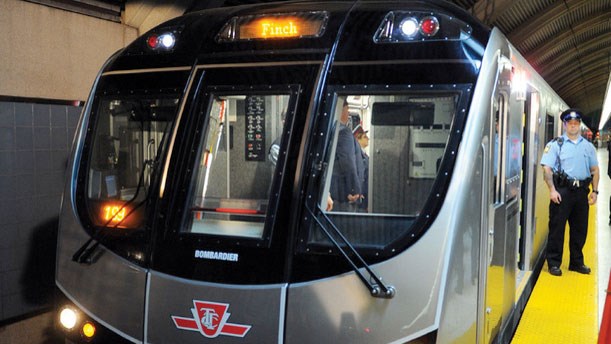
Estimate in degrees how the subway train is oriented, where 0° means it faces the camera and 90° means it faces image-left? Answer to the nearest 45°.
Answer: approximately 45°

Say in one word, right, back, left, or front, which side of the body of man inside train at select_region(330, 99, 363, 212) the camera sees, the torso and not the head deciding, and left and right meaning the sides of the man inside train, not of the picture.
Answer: right

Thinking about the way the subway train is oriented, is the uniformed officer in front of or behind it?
behind
